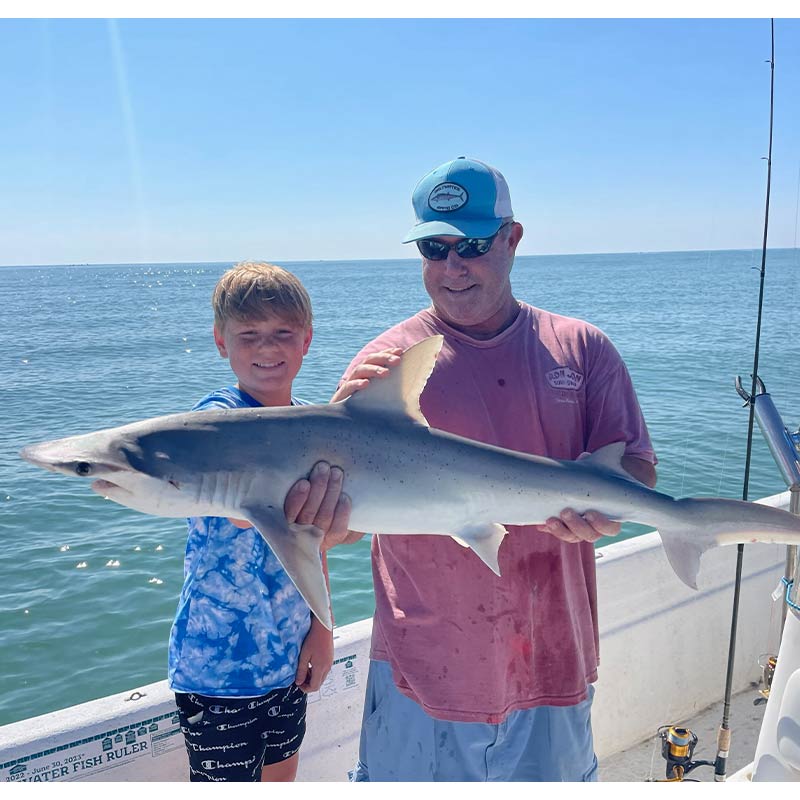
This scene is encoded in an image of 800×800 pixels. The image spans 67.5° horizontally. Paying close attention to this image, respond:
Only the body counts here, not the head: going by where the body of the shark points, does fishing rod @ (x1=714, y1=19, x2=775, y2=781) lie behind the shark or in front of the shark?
behind

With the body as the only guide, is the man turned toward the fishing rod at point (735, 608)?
no

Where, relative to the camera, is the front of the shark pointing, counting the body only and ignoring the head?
to the viewer's left

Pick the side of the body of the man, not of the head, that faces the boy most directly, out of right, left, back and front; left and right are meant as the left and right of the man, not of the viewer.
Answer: right

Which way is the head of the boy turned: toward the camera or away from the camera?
toward the camera

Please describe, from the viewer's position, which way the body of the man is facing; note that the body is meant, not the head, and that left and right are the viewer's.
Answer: facing the viewer
